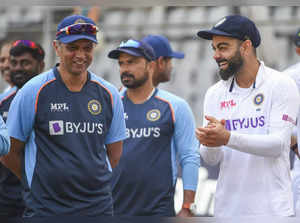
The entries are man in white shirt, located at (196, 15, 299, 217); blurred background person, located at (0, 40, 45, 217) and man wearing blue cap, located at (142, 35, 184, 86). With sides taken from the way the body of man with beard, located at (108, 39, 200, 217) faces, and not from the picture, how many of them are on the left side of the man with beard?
1

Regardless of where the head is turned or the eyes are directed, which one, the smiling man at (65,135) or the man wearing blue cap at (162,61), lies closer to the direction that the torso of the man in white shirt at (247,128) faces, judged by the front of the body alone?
the smiling man

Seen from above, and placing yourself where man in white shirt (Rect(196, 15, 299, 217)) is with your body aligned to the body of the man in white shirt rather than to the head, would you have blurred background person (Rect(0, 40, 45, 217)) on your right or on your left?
on your right

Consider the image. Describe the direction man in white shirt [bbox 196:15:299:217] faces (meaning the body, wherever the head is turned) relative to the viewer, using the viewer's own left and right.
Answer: facing the viewer and to the left of the viewer

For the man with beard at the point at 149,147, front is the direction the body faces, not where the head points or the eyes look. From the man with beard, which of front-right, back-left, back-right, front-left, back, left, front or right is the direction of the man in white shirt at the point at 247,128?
left

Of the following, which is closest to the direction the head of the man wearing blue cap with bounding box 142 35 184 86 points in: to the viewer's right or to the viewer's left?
to the viewer's right
